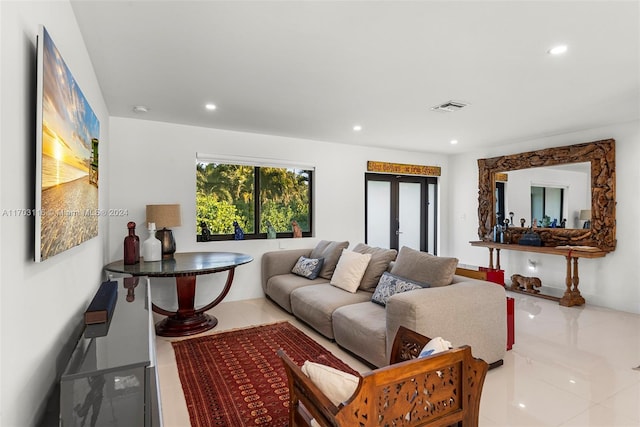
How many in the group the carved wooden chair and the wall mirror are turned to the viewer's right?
0

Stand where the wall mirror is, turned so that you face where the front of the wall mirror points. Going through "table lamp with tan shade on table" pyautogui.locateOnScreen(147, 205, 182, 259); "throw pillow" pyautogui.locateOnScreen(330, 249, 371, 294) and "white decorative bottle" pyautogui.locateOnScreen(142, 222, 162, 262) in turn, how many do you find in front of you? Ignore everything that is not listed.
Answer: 3

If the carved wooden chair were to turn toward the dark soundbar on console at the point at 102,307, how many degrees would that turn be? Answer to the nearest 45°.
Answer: approximately 45° to its left

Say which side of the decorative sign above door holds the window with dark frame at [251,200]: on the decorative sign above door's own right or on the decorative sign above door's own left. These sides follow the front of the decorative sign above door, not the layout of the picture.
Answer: on the decorative sign above door's own right

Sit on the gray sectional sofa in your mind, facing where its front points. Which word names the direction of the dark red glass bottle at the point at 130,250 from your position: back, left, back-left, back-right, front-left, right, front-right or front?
front-right

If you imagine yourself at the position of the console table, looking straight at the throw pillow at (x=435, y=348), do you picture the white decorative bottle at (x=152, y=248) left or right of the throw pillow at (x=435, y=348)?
right

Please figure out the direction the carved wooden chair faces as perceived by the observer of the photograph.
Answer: facing away from the viewer and to the left of the viewer

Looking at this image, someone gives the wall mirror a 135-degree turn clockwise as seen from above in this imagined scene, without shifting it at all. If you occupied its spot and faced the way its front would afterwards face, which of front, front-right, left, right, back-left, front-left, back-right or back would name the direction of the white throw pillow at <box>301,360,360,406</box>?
back

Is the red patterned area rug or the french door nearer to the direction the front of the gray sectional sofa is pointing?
the red patterned area rug

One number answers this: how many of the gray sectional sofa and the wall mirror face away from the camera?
0

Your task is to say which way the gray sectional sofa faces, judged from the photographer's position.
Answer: facing the viewer and to the left of the viewer

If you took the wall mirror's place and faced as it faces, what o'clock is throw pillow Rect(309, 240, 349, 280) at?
The throw pillow is roughly at 12 o'clock from the wall mirror.

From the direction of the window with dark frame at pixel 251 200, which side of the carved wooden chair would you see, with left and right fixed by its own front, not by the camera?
front

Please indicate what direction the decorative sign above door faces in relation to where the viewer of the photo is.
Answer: facing the viewer and to the right of the viewer

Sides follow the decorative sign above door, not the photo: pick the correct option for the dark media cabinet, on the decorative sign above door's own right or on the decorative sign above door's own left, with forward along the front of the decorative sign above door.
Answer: on the decorative sign above door's own right
